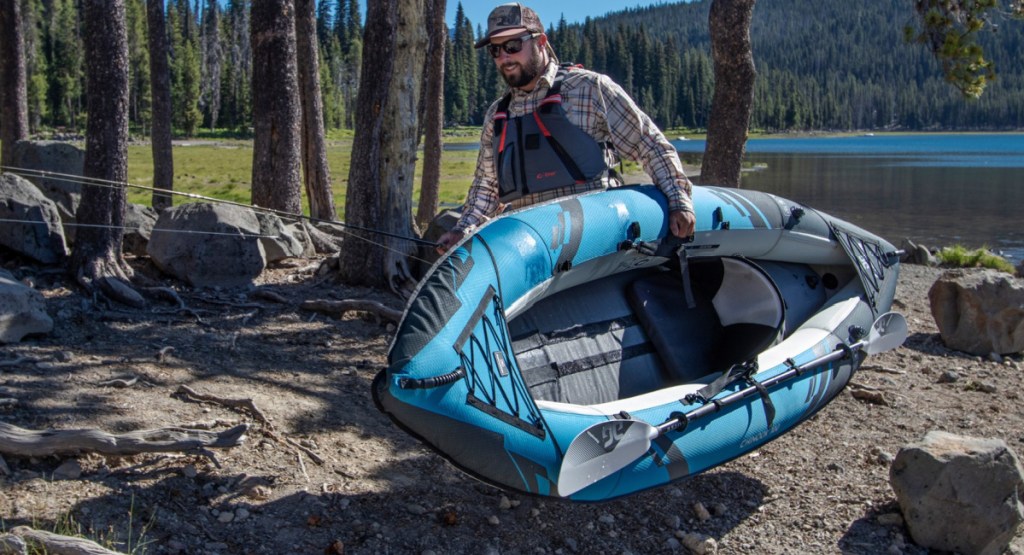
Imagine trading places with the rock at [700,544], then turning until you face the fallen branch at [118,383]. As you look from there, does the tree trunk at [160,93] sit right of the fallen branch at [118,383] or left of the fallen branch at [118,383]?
right

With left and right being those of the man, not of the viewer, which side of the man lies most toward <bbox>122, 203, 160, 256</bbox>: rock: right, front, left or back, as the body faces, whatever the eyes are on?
right

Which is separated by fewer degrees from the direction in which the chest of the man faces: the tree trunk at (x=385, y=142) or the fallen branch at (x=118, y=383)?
the fallen branch

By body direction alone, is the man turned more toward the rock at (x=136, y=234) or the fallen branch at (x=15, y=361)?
the fallen branch

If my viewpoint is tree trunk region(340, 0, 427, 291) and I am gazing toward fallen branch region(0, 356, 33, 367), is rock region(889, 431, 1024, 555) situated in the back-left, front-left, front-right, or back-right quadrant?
front-left

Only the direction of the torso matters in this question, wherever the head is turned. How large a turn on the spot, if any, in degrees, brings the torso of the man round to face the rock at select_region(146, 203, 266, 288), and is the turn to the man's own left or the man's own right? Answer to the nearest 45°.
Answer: approximately 90° to the man's own right

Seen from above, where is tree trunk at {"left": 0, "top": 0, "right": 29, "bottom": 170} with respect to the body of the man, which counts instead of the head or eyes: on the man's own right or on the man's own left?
on the man's own right

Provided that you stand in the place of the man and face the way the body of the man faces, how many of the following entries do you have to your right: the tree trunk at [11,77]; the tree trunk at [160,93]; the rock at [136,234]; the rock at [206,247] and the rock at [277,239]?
5

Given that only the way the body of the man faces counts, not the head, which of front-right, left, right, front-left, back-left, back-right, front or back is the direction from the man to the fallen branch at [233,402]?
front-right
